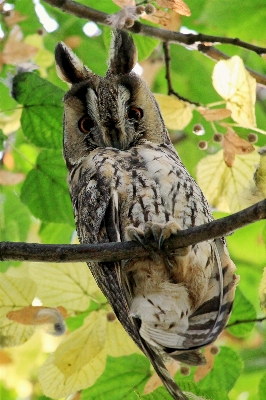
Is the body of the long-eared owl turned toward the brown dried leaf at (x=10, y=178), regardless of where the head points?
no

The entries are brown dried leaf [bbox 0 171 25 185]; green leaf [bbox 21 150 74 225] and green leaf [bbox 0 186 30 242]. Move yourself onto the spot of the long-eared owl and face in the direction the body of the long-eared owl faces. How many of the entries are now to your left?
0

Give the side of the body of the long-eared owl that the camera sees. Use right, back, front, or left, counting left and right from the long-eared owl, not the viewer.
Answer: front
